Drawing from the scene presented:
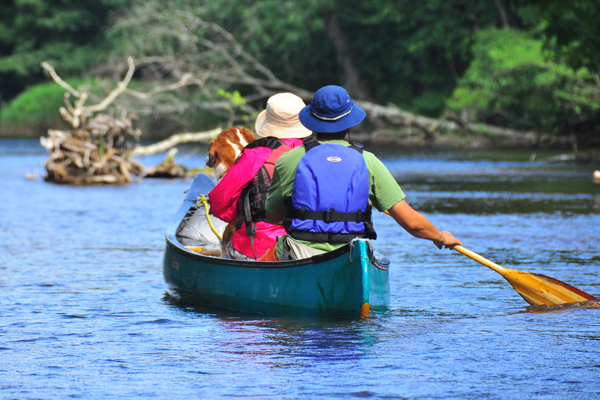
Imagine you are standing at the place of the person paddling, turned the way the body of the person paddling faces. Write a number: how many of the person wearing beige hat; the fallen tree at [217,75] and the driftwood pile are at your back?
0

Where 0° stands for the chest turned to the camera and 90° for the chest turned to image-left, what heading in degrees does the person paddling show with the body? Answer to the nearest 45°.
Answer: approximately 180°

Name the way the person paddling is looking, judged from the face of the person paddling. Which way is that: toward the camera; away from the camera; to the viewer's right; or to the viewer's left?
away from the camera

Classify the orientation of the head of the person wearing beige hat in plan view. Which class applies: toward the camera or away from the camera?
away from the camera

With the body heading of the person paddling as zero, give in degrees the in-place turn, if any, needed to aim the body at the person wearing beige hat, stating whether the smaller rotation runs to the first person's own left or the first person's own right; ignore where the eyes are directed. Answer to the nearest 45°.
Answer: approximately 45° to the first person's own left

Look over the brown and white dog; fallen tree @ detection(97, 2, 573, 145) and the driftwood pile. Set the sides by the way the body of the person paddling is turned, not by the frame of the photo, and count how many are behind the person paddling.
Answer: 0

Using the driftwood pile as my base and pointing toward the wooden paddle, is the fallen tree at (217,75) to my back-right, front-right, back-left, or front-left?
back-left

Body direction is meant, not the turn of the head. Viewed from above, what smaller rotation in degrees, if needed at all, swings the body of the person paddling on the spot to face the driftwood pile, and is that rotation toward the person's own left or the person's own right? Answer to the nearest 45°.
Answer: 0° — they already face it

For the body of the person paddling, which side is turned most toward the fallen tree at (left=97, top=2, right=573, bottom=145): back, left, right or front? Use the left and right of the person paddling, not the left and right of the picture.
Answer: front

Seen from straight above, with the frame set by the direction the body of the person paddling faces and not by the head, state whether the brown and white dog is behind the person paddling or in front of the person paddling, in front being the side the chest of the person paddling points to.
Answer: in front

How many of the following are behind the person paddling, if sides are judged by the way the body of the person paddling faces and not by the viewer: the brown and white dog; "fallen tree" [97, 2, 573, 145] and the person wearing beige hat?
0

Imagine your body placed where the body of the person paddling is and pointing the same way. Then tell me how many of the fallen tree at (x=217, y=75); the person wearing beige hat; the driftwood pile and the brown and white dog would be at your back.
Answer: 0
